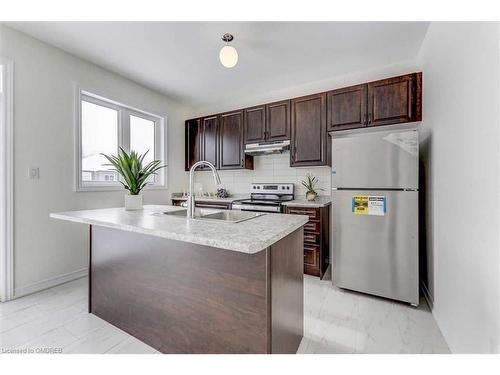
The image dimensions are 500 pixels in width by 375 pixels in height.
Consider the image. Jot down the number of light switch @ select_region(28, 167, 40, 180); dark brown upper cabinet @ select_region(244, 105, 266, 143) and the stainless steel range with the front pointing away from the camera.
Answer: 0

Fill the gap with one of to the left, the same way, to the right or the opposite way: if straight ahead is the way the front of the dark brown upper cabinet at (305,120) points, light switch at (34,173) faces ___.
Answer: to the left

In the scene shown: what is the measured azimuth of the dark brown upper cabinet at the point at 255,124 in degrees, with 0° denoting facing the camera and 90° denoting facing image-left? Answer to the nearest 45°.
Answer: approximately 45°

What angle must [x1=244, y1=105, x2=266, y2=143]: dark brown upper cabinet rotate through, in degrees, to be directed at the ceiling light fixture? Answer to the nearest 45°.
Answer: approximately 45° to its left

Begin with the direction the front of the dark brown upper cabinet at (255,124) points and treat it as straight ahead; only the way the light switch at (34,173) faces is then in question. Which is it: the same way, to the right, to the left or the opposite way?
to the left

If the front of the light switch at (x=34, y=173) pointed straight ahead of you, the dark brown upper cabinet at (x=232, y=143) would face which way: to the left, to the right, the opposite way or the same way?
to the right

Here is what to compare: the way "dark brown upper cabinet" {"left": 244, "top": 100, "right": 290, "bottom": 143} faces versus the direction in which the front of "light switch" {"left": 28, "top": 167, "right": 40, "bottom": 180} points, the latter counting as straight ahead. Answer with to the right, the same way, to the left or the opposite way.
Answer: to the right

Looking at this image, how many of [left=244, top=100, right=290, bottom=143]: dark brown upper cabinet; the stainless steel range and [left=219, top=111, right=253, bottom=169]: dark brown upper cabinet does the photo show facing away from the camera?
0

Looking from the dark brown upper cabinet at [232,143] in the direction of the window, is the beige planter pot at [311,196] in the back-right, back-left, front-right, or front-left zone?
back-left

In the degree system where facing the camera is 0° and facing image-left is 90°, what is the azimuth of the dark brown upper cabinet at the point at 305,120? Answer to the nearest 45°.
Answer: approximately 45°

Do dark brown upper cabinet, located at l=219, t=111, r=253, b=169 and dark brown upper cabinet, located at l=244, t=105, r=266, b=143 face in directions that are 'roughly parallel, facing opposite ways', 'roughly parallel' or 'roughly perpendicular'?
roughly parallel

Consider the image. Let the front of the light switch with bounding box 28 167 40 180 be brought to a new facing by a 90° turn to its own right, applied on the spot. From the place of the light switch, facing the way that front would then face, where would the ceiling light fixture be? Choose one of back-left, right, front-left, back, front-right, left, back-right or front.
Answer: back-left

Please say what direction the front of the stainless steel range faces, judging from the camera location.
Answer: facing the viewer and to the left of the viewer

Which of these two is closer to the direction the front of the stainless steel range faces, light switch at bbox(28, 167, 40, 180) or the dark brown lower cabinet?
the light switch
